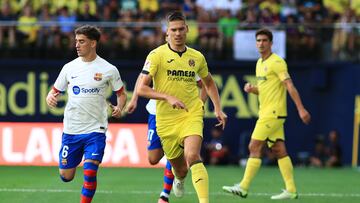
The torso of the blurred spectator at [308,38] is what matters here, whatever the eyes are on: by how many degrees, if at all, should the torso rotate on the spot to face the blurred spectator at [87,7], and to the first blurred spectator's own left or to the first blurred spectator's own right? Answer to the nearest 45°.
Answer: approximately 90° to the first blurred spectator's own right

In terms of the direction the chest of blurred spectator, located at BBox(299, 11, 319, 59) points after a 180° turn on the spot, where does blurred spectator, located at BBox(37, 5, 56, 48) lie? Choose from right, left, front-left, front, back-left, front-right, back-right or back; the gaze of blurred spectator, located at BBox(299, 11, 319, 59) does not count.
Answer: left

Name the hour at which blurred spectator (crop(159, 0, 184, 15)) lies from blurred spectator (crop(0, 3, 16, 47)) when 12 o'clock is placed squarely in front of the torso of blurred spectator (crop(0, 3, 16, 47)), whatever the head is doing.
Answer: blurred spectator (crop(159, 0, 184, 15)) is roughly at 9 o'clock from blurred spectator (crop(0, 3, 16, 47)).

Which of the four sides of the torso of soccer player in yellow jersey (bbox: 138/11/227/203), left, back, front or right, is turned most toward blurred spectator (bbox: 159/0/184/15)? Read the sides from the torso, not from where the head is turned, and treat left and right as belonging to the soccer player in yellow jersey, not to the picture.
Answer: back

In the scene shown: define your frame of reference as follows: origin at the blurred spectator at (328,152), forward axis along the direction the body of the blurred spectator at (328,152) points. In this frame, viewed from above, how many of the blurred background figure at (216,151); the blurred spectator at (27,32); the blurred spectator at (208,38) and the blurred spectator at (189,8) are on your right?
4

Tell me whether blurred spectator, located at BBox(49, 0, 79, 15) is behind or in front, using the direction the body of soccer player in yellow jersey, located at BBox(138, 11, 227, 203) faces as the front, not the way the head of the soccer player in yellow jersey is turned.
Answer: behind
